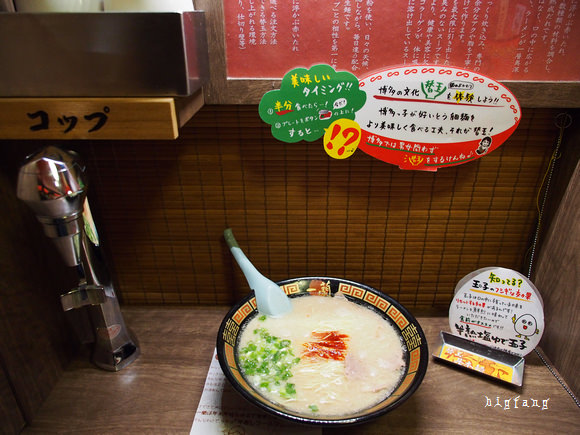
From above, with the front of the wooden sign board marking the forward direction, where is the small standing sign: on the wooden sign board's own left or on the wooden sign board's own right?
on the wooden sign board's own left

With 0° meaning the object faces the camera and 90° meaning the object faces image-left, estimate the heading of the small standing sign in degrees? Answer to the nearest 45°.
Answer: approximately 0°

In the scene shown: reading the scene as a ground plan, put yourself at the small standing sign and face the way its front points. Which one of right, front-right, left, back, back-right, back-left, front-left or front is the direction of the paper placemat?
front-right

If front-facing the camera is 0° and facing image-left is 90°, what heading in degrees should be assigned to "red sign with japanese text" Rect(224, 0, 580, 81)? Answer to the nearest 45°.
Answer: approximately 0°

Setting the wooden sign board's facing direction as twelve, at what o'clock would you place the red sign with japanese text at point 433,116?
The red sign with japanese text is roughly at 9 o'clock from the wooden sign board.

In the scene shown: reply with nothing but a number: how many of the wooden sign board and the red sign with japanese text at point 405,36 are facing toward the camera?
2

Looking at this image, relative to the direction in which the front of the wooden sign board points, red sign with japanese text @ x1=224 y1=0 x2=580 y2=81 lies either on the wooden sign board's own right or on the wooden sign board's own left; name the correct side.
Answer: on the wooden sign board's own left

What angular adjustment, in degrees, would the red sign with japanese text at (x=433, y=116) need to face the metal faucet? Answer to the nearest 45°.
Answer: approximately 45° to its right
